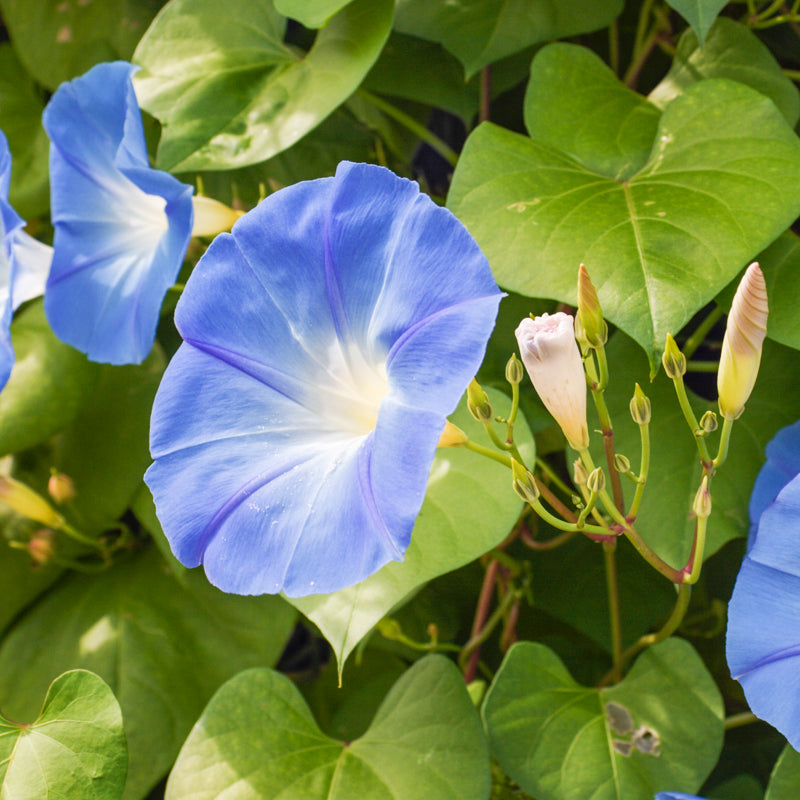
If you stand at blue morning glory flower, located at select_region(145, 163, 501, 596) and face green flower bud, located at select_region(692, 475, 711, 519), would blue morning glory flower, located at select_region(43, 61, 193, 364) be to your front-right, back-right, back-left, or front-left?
back-left

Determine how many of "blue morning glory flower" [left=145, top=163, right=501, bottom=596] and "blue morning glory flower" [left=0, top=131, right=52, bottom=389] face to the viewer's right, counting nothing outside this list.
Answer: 0

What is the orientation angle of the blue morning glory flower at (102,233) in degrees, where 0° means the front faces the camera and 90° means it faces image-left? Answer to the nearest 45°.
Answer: approximately 45°

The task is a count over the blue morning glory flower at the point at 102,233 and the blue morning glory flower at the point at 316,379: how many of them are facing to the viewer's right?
0
